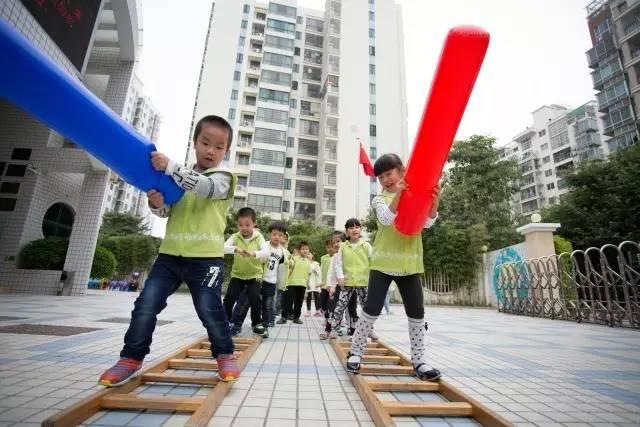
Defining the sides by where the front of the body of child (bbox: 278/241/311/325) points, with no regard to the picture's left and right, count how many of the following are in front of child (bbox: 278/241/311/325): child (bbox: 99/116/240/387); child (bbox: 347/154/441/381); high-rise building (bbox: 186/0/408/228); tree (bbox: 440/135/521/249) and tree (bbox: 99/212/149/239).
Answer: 2

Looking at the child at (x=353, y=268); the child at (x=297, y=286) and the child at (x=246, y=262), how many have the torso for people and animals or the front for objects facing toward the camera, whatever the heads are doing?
3

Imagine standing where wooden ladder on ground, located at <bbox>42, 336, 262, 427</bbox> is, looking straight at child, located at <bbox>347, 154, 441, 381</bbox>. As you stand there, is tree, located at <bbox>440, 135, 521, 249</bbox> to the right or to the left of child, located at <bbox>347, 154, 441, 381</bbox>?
left

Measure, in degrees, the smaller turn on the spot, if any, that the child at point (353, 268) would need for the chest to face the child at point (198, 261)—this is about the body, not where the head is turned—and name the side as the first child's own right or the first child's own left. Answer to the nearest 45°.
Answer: approximately 45° to the first child's own right

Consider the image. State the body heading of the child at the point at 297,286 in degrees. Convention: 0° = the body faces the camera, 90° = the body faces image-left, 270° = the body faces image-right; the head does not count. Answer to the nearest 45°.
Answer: approximately 0°

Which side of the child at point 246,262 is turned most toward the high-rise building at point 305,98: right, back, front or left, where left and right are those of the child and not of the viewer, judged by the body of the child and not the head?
back

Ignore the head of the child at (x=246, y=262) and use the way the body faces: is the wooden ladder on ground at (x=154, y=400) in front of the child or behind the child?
in front

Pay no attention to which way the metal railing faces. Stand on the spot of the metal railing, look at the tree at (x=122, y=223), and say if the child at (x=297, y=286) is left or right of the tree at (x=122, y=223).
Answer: left

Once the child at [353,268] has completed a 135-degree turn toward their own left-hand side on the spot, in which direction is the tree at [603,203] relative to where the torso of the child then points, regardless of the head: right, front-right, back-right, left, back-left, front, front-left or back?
front

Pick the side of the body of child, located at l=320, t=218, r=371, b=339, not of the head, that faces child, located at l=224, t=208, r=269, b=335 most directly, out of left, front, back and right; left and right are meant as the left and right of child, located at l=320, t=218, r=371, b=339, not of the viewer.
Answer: right
